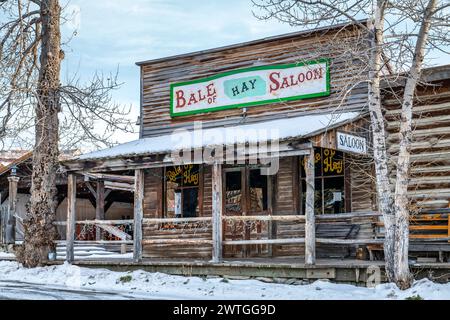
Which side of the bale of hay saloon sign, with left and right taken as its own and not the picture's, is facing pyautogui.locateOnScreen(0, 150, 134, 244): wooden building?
right

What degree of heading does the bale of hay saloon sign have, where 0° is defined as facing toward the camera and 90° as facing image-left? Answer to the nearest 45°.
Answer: approximately 45°

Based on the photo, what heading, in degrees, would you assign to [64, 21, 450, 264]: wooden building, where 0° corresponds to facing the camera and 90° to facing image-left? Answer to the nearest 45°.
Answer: approximately 45°

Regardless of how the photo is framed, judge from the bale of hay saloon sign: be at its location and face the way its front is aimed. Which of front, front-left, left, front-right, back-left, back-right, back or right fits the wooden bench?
left

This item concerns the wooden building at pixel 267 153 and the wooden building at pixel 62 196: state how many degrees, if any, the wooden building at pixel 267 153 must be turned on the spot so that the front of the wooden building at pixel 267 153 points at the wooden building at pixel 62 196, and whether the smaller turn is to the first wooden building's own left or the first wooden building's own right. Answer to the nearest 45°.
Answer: approximately 90° to the first wooden building's own right

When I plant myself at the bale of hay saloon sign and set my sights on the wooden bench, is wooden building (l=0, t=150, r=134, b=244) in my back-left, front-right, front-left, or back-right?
back-left
